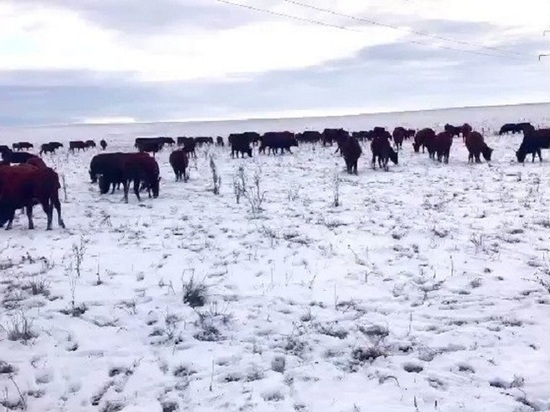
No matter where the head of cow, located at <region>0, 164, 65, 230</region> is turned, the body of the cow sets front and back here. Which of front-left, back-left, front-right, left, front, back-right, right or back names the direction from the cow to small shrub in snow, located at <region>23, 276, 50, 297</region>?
left

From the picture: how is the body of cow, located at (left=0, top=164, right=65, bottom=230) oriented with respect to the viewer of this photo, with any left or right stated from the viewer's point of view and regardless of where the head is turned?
facing to the left of the viewer

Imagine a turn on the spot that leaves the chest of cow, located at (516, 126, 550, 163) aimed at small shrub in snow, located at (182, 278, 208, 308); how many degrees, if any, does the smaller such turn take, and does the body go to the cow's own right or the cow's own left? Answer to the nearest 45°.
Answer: approximately 90° to the cow's own left

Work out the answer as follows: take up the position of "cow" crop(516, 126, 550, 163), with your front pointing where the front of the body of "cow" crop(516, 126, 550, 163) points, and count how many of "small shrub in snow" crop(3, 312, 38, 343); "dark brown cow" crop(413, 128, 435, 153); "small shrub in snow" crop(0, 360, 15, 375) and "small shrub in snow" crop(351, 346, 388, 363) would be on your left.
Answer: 3

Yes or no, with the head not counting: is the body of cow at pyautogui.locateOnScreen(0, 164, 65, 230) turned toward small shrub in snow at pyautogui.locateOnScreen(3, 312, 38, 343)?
no

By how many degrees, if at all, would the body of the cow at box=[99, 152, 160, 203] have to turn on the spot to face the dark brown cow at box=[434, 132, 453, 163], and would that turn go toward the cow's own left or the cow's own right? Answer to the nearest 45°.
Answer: approximately 135° to the cow's own right

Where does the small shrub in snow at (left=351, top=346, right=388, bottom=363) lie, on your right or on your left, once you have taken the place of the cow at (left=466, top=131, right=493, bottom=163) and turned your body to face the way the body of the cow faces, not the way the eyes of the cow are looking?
on your right

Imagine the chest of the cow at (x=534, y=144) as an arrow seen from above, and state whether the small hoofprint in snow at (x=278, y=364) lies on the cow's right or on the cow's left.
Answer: on the cow's left

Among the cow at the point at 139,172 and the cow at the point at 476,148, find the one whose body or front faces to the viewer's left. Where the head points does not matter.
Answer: the cow at the point at 139,172

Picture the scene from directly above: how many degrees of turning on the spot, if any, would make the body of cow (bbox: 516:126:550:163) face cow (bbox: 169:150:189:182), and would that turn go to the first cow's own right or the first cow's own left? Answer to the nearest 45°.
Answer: approximately 45° to the first cow's own left

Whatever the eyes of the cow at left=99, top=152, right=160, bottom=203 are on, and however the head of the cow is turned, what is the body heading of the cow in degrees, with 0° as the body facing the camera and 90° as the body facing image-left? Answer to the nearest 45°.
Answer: approximately 90°

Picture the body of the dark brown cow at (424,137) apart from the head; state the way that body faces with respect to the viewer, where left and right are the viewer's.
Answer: facing the viewer and to the left of the viewer

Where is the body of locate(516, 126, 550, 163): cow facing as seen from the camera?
to the viewer's left

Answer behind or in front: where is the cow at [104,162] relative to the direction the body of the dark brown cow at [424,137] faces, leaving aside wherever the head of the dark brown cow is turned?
in front

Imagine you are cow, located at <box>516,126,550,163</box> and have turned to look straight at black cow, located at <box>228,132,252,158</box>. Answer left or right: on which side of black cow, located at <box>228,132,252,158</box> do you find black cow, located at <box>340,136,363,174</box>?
left

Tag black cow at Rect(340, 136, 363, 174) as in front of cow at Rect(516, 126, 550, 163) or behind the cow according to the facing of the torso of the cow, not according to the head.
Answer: in front
